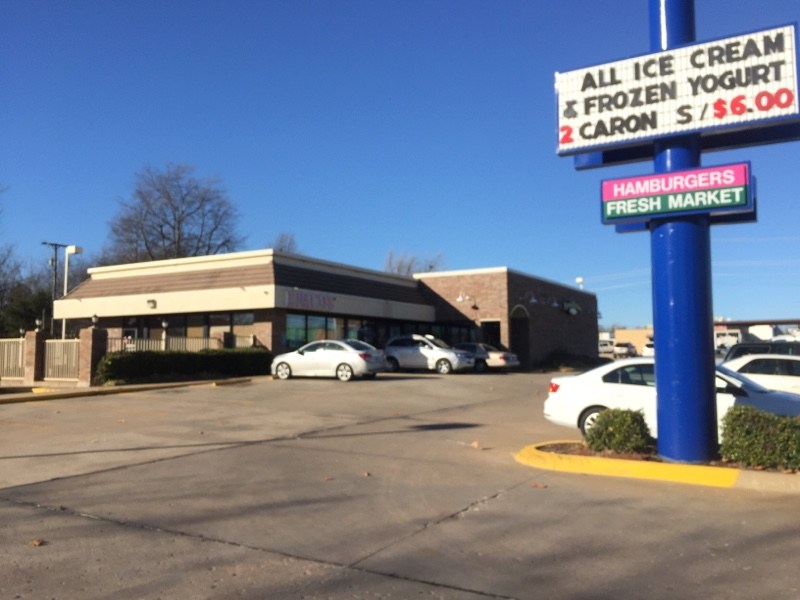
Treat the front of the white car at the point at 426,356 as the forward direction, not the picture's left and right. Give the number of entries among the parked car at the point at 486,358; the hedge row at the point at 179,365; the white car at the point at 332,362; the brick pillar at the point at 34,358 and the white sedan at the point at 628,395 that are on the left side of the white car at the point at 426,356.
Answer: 1

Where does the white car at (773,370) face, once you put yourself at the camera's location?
facing to the right of the viewer

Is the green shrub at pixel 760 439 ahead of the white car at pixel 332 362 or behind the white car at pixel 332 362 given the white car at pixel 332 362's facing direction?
behind

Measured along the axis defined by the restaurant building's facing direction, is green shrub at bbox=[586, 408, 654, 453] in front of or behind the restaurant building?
in front

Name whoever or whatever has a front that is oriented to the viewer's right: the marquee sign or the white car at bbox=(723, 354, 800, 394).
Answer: the white car

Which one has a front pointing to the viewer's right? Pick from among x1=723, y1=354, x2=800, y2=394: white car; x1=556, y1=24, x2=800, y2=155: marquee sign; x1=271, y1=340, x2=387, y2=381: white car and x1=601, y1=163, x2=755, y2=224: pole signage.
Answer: x1=723, y1=354, x2=800, y2=394: white car

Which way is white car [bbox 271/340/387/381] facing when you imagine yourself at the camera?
facing away from the viewer and to the left of the viewer

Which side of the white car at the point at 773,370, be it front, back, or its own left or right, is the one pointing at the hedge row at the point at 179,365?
back

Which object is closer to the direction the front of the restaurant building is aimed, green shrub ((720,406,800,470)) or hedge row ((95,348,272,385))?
the green shrub

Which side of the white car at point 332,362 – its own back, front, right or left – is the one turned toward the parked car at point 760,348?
back

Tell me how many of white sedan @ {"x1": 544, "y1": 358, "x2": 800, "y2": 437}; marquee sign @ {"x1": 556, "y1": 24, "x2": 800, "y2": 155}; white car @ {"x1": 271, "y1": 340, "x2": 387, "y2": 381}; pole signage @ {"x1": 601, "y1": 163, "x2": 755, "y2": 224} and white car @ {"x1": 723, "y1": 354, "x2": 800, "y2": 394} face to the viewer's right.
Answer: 2

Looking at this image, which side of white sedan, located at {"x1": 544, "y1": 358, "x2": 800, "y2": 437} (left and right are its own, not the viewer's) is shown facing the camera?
right

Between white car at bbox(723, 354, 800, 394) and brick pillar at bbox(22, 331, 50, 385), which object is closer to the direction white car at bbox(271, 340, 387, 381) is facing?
the brick pillar

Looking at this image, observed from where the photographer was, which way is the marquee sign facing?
facing the viewer and to the left of the viewer

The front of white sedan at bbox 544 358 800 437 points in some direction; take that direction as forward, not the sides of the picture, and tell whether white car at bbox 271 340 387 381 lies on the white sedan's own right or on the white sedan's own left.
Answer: on the white sedan's own left
